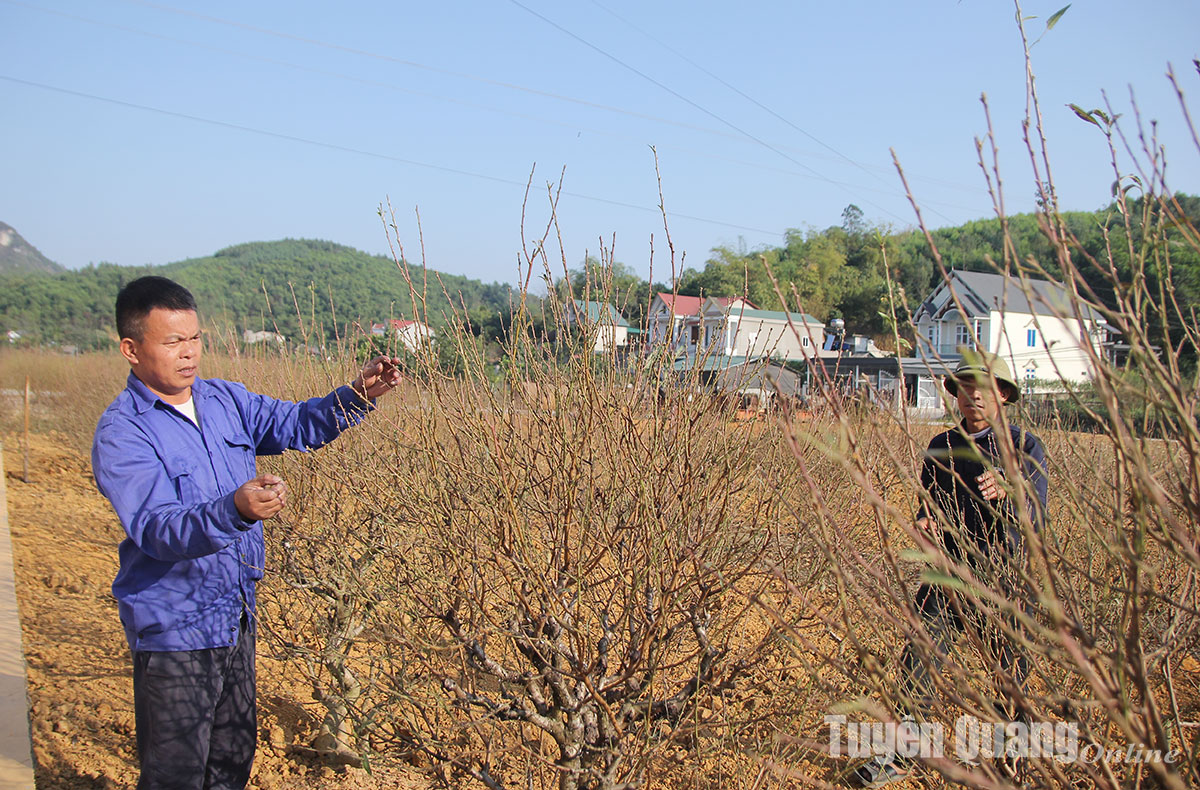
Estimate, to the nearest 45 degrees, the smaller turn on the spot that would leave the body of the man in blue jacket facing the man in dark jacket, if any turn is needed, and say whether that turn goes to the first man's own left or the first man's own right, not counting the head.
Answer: approximately 45° to the first man's own left

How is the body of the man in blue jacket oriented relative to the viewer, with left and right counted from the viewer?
facing the viewer and to the right of the viewer

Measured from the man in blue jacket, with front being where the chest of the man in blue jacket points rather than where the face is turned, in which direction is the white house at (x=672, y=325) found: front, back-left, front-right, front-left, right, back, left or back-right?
front-left

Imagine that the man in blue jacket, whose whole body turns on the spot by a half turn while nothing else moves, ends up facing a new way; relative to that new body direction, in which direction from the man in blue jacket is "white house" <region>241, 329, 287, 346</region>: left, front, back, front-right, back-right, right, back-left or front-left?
front-right
